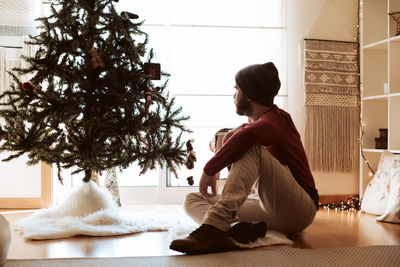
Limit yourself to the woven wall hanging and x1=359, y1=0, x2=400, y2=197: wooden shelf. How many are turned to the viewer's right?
0

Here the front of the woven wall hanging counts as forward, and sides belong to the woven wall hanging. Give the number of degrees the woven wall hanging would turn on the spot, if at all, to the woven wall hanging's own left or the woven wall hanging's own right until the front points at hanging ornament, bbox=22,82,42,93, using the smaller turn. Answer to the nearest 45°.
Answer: approximately 45° to the woven wall hanging's own right

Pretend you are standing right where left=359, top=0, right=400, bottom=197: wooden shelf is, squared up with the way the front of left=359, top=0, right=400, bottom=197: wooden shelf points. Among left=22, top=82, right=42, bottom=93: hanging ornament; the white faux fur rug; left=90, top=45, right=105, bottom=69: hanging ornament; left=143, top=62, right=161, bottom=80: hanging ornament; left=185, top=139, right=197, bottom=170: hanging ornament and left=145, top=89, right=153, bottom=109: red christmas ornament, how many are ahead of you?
6

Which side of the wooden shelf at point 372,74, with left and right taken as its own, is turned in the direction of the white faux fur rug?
front

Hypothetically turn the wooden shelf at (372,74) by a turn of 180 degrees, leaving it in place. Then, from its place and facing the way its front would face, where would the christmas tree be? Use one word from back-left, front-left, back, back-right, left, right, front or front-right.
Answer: back

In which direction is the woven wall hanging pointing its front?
toward the camera

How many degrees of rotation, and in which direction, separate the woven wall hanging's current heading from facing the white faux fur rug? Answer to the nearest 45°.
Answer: approximately 45° to its right

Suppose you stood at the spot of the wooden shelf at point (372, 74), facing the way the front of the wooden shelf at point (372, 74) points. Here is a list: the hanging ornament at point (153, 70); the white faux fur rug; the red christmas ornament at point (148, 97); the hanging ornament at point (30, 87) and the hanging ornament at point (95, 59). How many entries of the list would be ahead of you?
5

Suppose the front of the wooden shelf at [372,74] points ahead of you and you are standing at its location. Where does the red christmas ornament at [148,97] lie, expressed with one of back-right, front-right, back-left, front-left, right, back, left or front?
front

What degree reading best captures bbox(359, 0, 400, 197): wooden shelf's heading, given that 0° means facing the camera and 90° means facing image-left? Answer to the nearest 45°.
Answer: approximately 45°

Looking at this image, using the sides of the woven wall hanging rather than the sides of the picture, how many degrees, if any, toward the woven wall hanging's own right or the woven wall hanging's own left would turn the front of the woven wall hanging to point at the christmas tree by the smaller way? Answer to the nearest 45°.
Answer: approximately 45° to the woven wall hanging's own right

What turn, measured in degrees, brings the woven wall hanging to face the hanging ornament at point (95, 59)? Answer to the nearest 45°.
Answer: approximately 45° to its right

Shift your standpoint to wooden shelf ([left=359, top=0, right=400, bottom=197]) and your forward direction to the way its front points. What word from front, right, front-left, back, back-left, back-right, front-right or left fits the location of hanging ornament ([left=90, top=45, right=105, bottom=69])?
front

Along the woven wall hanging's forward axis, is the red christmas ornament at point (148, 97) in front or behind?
in front
